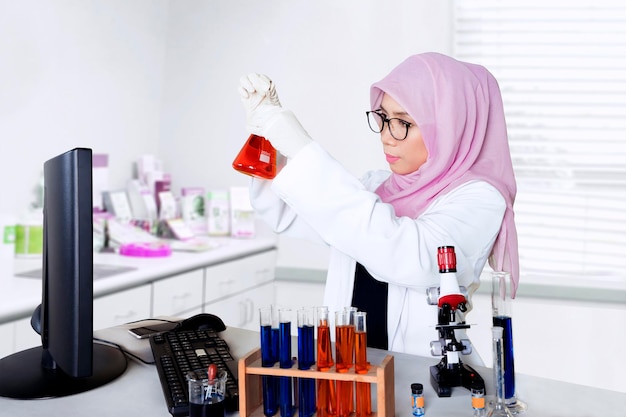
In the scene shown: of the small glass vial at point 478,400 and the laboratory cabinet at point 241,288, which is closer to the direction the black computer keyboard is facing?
the small glass vial

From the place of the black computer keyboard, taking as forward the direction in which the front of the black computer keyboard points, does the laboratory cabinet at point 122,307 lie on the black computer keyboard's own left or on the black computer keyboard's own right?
on the black computer keyboard's own left

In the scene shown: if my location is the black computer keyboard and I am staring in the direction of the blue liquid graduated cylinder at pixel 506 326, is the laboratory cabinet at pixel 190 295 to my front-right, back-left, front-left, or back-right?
back-left

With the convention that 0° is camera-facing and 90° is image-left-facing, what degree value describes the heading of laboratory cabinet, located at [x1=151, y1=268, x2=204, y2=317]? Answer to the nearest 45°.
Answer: approximately 315°

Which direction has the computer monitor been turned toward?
to the viewer's right

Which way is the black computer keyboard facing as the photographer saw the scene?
facing to the right of the viewer
